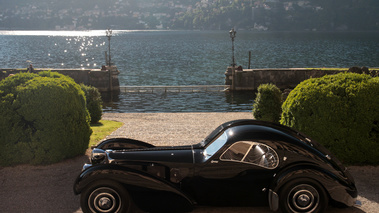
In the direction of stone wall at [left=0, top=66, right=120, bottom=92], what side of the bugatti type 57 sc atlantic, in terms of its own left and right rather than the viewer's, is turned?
right

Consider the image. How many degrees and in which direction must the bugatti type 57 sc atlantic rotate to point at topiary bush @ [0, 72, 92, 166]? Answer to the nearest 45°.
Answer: approximately 45° to its right

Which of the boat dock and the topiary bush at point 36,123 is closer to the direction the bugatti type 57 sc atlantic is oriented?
the topiary bush

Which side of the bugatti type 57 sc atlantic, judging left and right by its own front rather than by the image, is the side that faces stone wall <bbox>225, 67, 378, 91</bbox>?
right

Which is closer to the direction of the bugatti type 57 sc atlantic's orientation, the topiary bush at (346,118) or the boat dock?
the boat dock

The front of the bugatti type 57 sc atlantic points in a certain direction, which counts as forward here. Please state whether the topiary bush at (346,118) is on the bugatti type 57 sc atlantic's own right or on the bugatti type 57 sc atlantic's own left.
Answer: on the bugatti type 57 sc atlantic's own right

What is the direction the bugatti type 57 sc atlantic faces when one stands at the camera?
facing to the left of the viewer

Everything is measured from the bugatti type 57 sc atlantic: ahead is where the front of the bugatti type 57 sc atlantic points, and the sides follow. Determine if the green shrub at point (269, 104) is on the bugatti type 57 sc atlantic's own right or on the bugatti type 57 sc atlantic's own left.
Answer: on the bugatti type 57 sc atlantic's own right

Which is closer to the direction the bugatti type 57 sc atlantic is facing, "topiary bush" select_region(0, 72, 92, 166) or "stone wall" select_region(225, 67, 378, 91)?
the topiary bush
